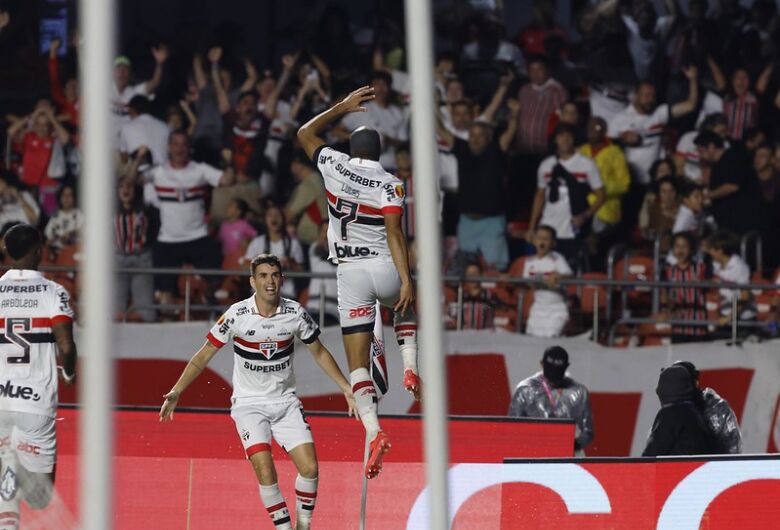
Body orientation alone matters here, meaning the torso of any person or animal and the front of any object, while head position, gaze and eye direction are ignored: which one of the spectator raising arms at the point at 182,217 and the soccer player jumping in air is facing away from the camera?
the soccer player jumping in air

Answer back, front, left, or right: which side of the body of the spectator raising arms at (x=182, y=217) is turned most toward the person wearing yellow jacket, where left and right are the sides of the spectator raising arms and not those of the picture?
left

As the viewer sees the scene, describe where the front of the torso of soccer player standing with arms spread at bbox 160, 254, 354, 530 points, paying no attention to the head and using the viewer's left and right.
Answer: facing the viewer

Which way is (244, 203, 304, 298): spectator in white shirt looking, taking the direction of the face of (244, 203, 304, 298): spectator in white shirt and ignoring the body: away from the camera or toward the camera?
toward the camera

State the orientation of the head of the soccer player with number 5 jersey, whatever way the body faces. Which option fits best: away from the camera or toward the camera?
away from the camera

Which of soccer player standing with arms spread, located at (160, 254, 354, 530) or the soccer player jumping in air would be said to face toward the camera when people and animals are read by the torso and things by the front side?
the soccer player standing with arms spread

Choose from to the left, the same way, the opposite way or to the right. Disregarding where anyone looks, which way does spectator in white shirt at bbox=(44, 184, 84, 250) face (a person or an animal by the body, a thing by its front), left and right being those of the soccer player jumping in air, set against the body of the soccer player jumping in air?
the opposite way

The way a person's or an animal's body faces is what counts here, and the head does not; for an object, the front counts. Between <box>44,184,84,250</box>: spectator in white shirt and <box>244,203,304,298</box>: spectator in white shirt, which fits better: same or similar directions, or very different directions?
same or similar directions

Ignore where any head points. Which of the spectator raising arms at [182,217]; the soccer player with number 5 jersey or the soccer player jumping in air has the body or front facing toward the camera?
the spectator raising arms

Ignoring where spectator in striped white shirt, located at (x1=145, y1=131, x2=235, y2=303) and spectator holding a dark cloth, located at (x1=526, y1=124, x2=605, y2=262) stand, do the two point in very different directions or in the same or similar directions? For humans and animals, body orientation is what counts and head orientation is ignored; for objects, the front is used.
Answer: same or similar directions

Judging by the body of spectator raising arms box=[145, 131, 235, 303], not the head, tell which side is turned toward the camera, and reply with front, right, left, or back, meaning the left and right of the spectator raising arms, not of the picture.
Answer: front
